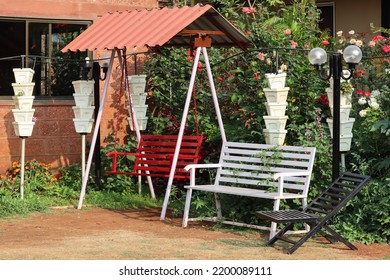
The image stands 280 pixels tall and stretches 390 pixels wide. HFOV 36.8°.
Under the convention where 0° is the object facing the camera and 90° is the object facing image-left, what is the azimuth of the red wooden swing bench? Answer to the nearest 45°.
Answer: approximately 45°

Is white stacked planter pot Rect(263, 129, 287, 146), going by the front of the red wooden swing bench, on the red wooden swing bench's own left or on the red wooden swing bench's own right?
on the red wooden swing bench's own left

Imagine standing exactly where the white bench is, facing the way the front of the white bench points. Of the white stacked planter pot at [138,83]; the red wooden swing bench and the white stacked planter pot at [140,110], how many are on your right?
3

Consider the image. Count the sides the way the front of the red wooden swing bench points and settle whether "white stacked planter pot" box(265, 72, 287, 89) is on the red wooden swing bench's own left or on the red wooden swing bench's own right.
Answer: on the red wooden swing bench's own left

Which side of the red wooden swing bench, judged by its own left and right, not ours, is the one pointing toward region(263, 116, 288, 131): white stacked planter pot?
back

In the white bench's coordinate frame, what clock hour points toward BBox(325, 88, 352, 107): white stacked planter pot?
The white stacked planter pot is roughly at 7 o'clock from the white bench.

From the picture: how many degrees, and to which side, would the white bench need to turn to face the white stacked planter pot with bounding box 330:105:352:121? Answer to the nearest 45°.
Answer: approximately 135° to its left

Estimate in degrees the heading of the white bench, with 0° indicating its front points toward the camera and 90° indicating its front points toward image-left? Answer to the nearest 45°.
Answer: approximately 45°

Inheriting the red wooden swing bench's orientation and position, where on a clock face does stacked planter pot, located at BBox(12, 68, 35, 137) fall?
The stacked planter pot is roughly at 2 o'clock from the red wooden swing bench.

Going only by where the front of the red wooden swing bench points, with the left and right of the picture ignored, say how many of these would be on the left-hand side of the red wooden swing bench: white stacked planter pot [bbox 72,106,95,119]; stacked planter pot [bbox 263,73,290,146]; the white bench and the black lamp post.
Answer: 3
